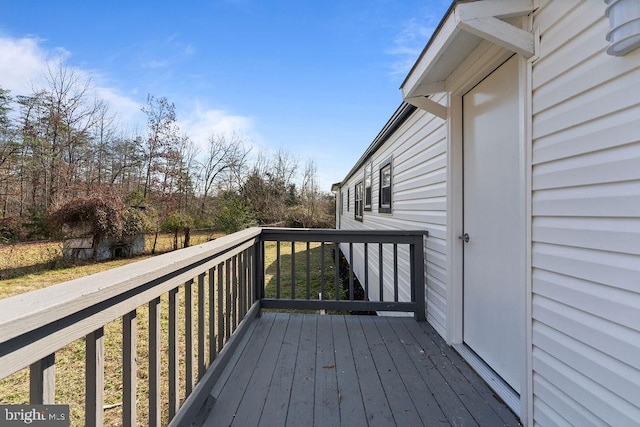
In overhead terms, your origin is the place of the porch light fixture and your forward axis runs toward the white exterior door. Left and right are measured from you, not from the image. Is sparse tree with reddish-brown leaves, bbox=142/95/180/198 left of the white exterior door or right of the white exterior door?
left

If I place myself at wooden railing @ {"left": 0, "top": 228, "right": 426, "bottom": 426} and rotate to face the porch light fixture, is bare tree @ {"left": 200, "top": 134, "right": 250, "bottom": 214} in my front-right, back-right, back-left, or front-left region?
back-left

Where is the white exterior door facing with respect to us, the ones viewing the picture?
facing the viewer and to the left of the viewer

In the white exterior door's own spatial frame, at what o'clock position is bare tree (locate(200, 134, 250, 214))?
The bare tree is roughly at 3 o'clock from the white exterior door.

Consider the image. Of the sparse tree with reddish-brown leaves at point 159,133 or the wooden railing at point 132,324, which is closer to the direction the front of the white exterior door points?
the wooden railing

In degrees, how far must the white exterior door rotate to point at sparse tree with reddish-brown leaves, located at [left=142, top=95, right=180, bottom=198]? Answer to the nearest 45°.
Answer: approximately 90° to its right

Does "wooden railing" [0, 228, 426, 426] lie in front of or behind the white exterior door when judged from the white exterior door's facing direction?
in front

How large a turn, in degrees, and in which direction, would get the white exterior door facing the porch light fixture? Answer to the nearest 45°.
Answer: approximately 45° to its left
